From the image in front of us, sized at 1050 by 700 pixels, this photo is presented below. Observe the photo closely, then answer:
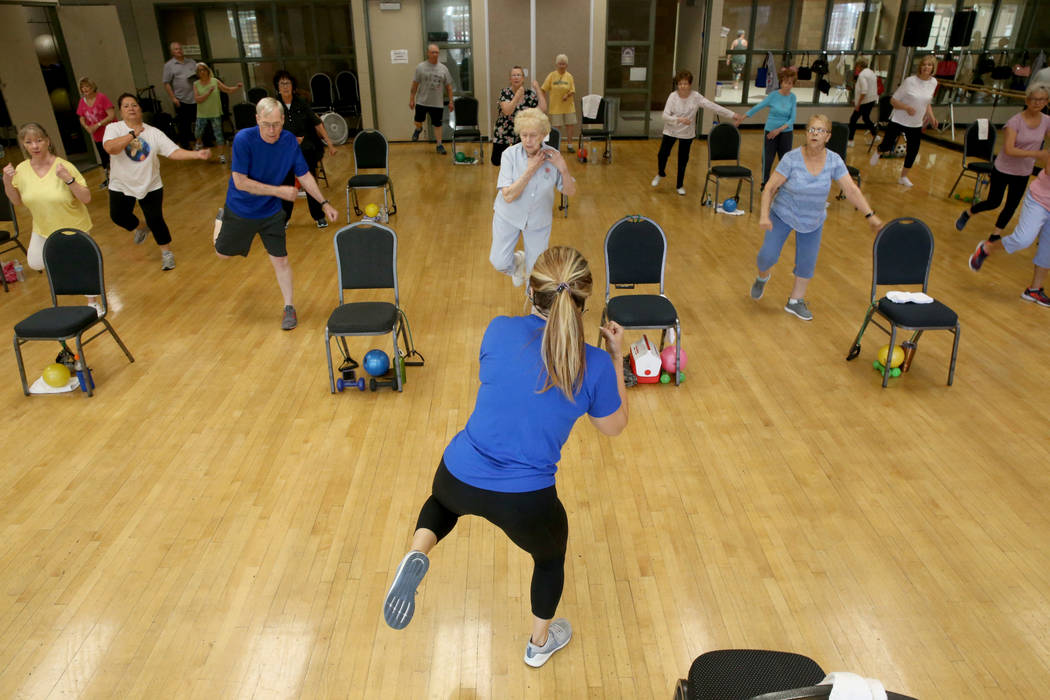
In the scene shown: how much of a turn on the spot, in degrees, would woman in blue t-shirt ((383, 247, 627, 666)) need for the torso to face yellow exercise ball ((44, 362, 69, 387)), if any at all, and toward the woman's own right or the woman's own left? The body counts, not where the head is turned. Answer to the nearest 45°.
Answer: approximately 45° to the woman's own left

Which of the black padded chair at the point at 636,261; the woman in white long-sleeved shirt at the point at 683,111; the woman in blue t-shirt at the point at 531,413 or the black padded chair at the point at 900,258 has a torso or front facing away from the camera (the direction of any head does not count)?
the woman in blue t-shirt

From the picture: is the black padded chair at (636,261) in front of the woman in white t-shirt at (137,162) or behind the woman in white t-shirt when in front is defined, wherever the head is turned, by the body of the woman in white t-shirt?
in front

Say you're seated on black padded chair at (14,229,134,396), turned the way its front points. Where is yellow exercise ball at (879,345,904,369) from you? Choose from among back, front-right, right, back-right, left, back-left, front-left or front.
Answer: left

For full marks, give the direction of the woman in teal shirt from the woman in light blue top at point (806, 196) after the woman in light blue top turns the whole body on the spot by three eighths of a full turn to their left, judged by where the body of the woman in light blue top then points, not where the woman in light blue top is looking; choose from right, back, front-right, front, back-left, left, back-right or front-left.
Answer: front-left

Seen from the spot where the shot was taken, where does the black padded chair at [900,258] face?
facing the viewer and to the right of the viewer

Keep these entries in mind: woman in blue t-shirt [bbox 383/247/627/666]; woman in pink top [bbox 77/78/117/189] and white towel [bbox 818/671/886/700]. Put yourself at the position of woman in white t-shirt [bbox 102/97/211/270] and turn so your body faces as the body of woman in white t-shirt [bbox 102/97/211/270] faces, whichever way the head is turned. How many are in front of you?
2

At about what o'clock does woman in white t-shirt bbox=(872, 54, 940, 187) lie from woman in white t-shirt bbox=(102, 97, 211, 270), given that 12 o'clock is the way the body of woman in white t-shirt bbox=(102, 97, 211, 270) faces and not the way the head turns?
woman in white t-shirt bbox=(872, 54, 940, 187) is roughly at 9 o'clock from woman in white t-shirt bbox=(102, 97, 211, 270).

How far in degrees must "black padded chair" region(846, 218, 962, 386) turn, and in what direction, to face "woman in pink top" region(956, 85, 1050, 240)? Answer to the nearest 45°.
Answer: approximately 135° to its left

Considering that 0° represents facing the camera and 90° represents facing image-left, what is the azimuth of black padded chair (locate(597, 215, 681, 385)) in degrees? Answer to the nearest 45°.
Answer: approximately 0°

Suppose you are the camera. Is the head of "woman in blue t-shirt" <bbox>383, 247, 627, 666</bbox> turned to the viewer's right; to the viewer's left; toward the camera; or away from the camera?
away from the camera

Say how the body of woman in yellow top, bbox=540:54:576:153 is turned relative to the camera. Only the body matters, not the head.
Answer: toward the camera

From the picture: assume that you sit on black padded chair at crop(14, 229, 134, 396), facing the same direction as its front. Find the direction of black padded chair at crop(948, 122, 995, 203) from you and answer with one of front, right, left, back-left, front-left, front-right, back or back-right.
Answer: back-left

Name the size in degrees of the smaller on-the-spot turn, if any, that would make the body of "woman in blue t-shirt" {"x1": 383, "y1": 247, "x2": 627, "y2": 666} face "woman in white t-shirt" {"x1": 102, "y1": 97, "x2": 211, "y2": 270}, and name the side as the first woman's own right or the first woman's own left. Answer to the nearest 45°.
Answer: approximately 45° to the first woman's own left

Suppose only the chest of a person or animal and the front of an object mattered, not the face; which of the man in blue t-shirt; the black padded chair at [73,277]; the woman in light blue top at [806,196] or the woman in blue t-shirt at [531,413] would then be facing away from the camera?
the woman in blue t-shirt

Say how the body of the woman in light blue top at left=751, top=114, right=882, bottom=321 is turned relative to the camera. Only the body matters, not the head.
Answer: toward the camera

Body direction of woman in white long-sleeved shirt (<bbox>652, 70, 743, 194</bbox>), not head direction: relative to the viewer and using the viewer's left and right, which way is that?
facing the viewer
